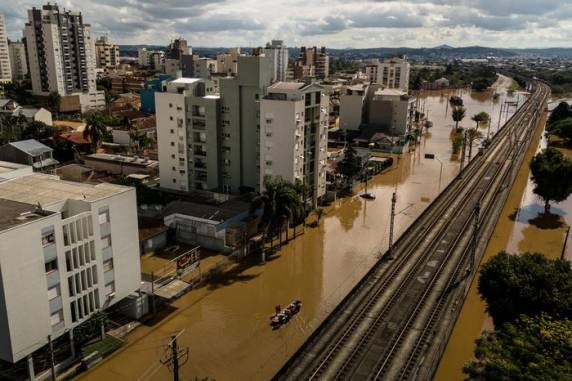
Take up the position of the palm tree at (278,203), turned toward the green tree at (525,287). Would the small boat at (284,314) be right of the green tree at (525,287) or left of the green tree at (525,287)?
right

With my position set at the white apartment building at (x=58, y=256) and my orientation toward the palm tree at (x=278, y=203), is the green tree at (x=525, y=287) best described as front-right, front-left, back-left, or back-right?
front-right

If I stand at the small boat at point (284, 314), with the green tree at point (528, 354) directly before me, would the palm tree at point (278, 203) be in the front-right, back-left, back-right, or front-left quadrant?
back-left

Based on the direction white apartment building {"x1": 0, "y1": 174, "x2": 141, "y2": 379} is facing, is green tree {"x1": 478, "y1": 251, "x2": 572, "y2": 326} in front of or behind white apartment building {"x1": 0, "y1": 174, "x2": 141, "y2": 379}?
in front

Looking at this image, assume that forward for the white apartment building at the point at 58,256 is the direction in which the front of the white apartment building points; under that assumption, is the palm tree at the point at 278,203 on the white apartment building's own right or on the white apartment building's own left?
on the white apartment building's own left

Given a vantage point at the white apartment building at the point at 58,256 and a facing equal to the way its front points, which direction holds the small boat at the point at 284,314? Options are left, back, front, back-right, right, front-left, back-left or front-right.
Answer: front-left

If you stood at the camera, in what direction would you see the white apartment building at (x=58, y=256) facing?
facing the viewer and to the right of the viewer

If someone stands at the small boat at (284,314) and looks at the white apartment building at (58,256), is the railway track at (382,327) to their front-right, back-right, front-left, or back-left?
back-left

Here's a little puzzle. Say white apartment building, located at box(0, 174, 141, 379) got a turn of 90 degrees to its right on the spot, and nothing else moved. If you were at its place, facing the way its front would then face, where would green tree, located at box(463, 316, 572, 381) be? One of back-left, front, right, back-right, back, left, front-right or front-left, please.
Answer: left
